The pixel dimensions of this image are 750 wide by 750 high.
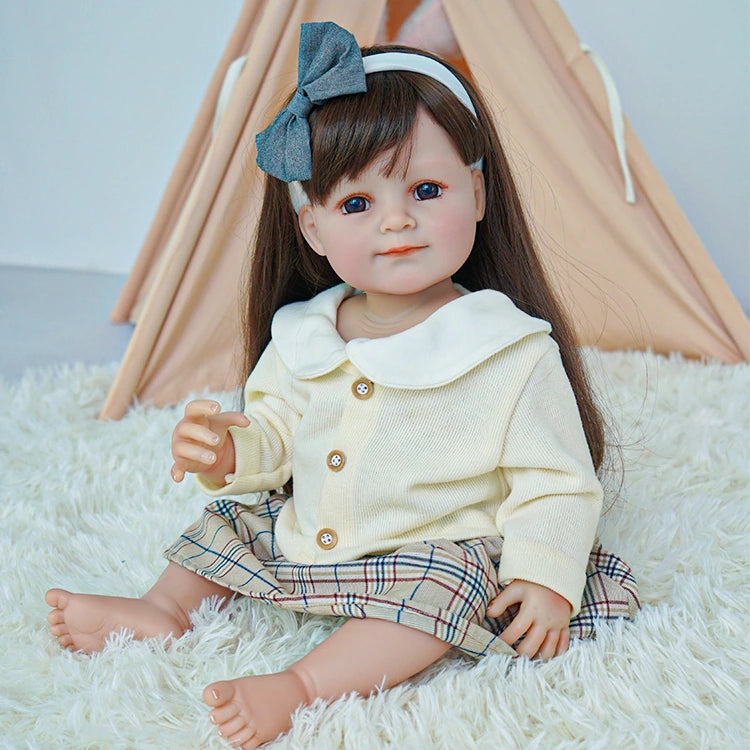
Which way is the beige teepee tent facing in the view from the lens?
facing the viewer
